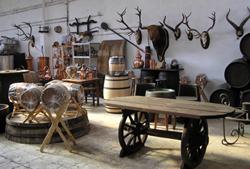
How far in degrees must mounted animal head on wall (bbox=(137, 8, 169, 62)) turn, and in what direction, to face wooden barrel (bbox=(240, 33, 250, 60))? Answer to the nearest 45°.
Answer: approximately 90° to its left

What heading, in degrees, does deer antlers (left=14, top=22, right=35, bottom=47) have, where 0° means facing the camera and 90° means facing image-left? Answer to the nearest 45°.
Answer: approximately 45°

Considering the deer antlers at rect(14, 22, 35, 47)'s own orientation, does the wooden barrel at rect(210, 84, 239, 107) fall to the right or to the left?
on its left

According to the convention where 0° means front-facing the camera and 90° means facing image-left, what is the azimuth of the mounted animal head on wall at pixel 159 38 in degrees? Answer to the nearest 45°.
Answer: approximately 45°

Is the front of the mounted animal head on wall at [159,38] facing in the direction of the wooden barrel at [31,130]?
yes

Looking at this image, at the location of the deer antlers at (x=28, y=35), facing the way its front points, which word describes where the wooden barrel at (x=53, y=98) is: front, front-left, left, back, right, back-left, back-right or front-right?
front-left

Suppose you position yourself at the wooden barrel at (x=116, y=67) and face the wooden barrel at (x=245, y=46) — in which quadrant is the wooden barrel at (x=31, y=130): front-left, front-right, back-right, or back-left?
back-right

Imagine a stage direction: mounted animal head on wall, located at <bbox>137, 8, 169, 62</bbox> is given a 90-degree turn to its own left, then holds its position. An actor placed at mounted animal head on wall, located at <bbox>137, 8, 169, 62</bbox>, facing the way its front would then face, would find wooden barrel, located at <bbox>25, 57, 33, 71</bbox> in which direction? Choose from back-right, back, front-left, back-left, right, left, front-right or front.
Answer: back

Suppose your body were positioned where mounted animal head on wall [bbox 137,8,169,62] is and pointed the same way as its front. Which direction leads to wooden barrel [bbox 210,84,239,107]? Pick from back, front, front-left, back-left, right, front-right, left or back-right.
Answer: left

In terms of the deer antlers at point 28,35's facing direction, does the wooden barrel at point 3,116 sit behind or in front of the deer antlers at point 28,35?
in front

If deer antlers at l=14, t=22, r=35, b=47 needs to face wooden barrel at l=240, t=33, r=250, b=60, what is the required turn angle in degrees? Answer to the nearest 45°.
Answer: approximately 90° to its left
